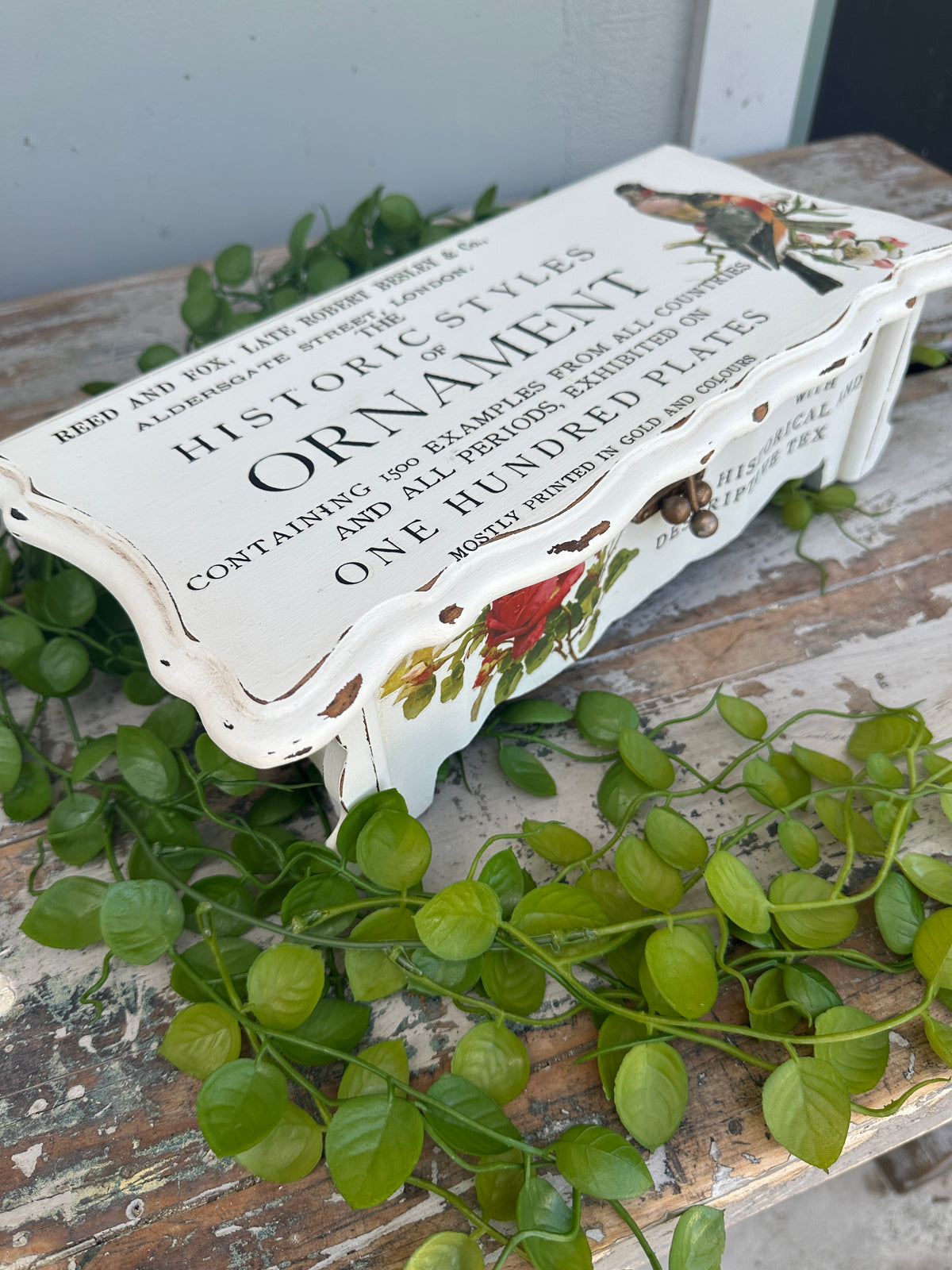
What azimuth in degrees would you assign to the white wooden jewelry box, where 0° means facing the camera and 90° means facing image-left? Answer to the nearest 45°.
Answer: approximately 315°
